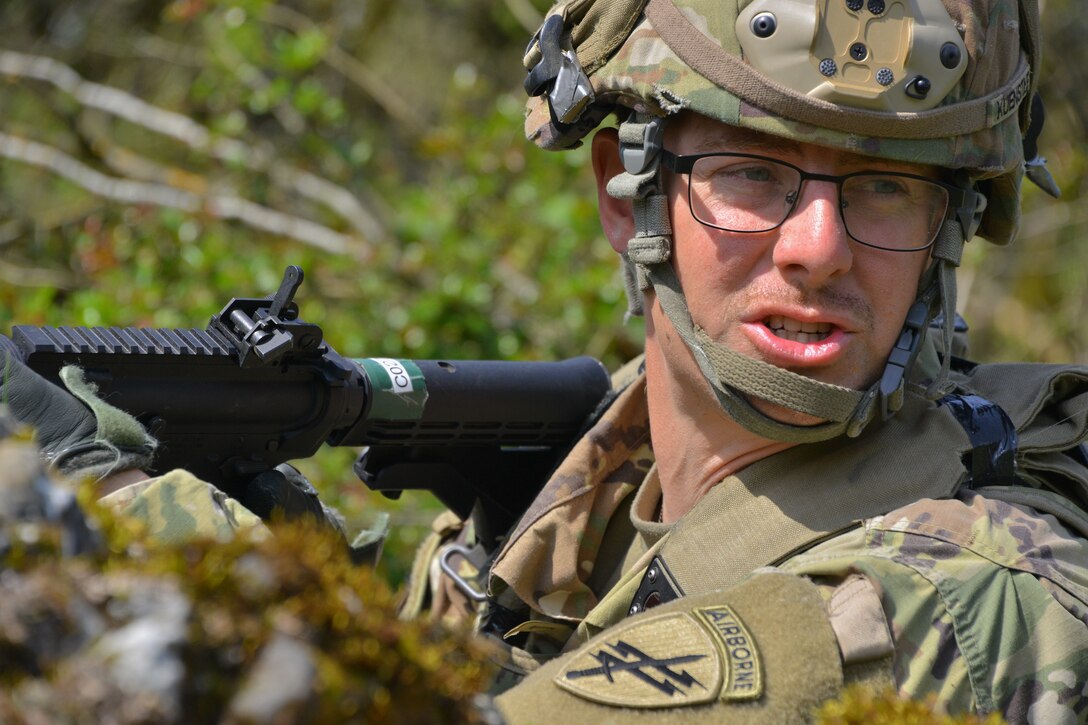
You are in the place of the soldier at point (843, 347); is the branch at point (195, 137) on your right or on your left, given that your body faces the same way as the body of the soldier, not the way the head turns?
on your right

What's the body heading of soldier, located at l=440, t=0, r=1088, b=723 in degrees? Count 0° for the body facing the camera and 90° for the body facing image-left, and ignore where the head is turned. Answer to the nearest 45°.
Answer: approximately 45°

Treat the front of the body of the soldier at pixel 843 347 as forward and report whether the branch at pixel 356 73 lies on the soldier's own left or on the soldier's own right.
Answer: on the soldier's own right

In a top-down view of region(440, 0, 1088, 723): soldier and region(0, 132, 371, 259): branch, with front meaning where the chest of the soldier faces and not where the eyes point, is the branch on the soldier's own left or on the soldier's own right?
on the soldier's own right

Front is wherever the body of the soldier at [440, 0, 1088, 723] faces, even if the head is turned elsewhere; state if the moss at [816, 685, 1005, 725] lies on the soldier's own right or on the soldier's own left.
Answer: on the soldier's own left
